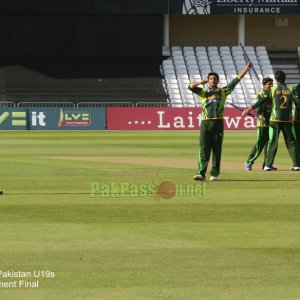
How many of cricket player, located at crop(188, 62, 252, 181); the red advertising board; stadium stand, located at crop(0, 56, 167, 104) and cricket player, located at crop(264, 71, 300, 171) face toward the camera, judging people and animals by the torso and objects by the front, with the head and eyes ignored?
3

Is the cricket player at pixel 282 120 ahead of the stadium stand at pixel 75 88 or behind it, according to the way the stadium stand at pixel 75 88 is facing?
ahead

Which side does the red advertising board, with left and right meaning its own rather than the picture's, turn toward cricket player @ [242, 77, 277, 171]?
front

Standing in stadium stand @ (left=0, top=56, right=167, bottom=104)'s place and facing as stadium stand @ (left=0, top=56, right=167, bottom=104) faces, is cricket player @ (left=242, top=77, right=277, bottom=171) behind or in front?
in front

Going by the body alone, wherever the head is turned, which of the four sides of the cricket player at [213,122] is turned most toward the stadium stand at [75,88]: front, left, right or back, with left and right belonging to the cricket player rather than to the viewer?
back

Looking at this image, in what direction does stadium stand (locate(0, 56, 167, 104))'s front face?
toward the camera

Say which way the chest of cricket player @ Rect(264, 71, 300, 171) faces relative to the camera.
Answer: away from the camera

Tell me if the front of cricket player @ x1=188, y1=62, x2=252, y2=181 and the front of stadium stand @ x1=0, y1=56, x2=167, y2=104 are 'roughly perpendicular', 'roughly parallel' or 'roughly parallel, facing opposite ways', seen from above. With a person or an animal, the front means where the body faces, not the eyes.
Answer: roughly parallel

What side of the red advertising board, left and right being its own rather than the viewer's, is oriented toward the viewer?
front

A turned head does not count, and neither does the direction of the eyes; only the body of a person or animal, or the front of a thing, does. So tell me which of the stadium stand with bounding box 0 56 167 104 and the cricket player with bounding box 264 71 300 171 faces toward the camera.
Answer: the stadium stand

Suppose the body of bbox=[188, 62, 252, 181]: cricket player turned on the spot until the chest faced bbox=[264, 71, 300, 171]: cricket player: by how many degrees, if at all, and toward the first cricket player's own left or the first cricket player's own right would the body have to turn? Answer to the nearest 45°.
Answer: approximately 135° to the first cricket player's own left
